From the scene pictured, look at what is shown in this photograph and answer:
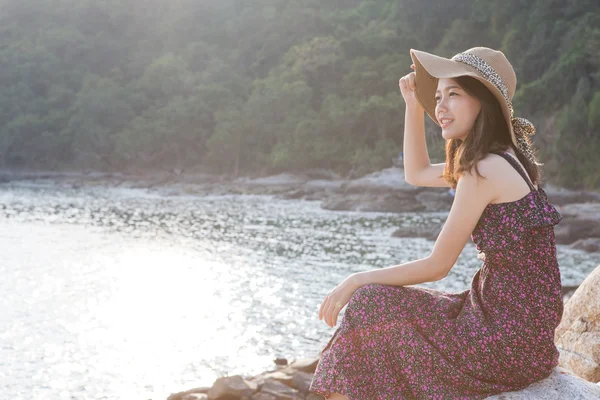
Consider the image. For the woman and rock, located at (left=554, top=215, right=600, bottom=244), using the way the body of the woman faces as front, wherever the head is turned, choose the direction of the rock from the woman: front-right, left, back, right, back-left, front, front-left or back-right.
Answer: right

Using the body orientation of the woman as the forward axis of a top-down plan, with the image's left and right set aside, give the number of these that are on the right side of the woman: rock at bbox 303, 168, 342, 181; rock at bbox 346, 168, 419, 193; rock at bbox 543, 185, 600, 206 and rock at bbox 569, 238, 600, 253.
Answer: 4

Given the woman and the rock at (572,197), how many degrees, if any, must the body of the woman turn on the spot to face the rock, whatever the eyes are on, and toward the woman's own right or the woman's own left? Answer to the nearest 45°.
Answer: approximately 90° to the woman's own right

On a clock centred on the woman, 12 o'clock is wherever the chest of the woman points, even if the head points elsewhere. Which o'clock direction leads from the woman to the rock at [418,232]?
The rock is roughly at 3 o'clock from the woman.

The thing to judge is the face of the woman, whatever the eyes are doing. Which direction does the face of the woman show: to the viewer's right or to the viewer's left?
to the viewer's left

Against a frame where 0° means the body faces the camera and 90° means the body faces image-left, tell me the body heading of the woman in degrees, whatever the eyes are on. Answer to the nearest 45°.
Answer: approximately 90°
